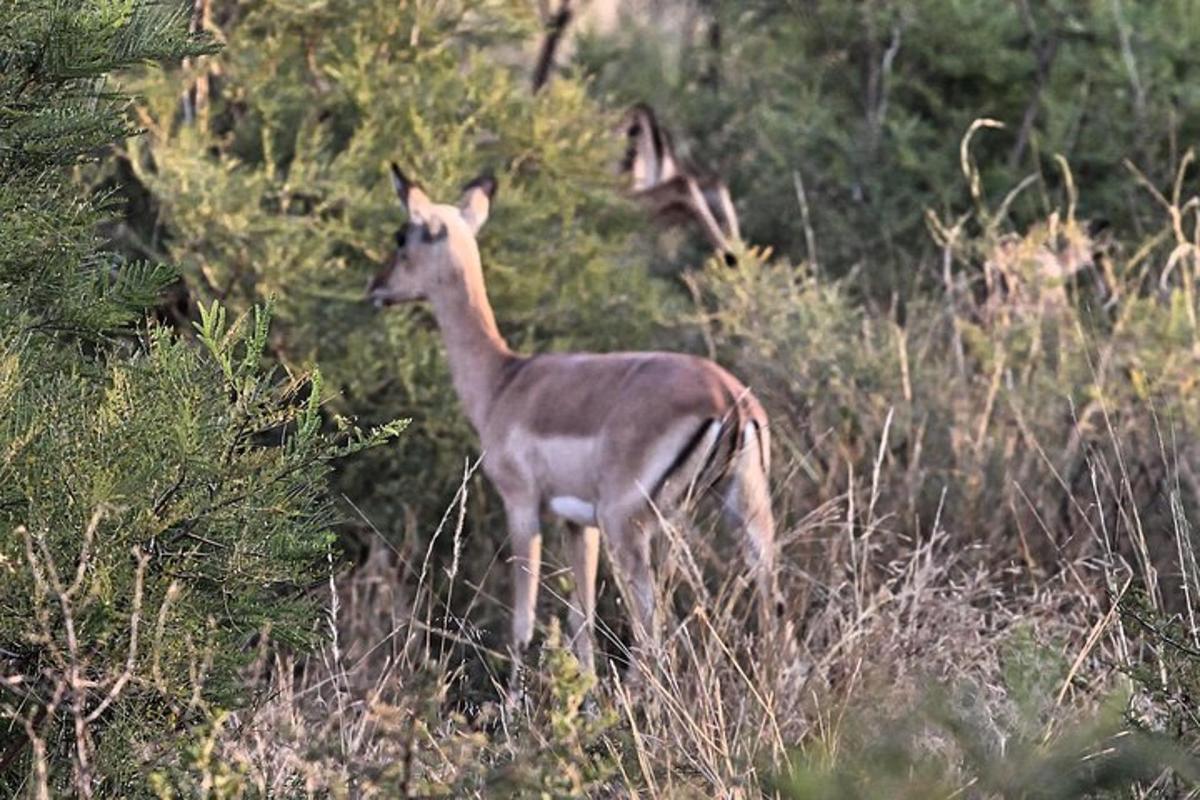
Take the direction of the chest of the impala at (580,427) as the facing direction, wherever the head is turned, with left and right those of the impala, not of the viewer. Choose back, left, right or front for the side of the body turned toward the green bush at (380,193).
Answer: front

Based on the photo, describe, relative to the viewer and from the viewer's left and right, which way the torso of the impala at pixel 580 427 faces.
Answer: facing away from the viewer and to the left of the viewer
